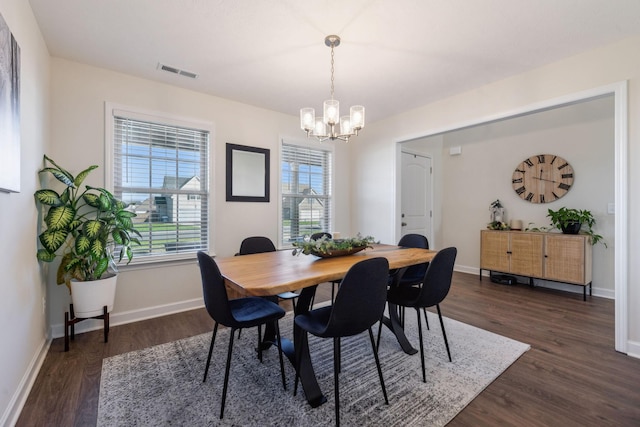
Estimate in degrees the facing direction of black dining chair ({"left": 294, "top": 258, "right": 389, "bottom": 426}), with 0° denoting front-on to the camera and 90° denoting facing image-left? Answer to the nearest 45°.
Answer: approximately 135°

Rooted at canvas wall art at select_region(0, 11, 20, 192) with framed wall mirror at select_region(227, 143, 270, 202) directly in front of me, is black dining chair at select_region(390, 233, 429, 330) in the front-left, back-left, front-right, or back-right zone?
front-right

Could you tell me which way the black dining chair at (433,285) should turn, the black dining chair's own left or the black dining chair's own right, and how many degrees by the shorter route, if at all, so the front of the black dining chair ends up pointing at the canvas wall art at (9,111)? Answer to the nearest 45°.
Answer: approximately 90° to the black dining chair's own left

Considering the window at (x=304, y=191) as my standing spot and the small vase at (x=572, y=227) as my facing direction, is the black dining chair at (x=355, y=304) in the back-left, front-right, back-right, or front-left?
front-right

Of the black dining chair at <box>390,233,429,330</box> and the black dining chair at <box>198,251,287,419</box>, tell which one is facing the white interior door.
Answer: the black dining chair at <box>198,251,287,419</box>

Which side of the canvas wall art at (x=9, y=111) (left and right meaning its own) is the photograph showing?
right

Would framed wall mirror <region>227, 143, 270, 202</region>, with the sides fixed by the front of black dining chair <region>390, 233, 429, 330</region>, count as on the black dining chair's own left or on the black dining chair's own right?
on the black dining chair's own right

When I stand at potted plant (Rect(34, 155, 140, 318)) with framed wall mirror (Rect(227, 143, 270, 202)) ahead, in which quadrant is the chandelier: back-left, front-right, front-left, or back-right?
front-right

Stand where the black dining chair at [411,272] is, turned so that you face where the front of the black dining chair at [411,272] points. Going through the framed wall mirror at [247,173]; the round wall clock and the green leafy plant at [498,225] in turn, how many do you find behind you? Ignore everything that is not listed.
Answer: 2

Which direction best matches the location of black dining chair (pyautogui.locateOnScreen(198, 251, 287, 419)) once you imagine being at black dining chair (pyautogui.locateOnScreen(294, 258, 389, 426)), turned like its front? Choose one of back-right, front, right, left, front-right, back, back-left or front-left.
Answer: front-left

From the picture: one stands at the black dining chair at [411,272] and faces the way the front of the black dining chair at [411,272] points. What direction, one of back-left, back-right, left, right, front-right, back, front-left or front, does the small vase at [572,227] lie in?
back

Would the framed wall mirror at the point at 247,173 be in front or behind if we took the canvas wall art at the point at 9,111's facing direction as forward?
in front

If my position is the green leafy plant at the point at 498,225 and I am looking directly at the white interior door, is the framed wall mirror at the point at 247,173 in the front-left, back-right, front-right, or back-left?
front-left

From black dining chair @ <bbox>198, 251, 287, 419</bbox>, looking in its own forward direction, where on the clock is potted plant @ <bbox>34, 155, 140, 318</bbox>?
The potted plant is roughly at 9 o'clock from the black dining chair.

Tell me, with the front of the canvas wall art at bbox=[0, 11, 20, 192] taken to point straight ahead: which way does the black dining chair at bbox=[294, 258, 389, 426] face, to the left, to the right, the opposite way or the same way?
to the left
